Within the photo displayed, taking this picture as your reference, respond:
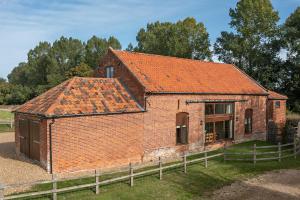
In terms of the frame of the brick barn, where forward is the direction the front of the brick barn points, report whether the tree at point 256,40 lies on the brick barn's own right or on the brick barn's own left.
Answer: on the brick barn's own left

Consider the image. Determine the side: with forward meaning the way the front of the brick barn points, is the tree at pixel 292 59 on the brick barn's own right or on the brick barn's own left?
on the brick barn's own left

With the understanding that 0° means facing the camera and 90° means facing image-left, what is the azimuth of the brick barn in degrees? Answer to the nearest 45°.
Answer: approximately 315°
